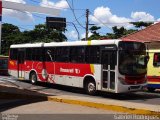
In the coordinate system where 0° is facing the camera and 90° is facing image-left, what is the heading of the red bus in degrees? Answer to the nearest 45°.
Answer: approximately 315°
